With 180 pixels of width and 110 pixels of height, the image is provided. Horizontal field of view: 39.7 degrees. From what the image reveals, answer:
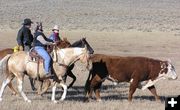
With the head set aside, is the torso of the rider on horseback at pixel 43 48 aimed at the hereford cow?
yes

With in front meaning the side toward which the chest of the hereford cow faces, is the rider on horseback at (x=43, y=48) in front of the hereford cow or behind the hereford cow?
behind

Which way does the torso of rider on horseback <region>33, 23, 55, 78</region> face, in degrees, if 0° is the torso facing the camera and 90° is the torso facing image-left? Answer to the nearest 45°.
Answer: approximately 270°

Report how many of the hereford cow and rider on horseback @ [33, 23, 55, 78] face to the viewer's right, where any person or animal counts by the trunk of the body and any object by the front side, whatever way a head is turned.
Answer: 2

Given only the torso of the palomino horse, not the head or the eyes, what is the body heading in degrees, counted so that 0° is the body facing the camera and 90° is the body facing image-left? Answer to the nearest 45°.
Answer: approximately 270°

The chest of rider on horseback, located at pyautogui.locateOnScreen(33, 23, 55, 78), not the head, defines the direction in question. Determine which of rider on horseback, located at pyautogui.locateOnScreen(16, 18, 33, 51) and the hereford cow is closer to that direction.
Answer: the hereford cow

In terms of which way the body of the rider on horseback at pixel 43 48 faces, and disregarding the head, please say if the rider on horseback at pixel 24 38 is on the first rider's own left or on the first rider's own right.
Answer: on the first rider's own left

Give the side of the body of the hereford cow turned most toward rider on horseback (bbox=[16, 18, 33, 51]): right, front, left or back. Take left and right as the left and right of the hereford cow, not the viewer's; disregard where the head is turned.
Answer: back

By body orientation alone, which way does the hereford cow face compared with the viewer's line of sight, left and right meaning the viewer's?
facing to the right of the viewer

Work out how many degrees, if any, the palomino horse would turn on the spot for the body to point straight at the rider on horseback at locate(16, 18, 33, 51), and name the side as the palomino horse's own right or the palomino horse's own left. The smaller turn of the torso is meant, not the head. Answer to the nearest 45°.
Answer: approximately 90° to the palomino horse's own left
